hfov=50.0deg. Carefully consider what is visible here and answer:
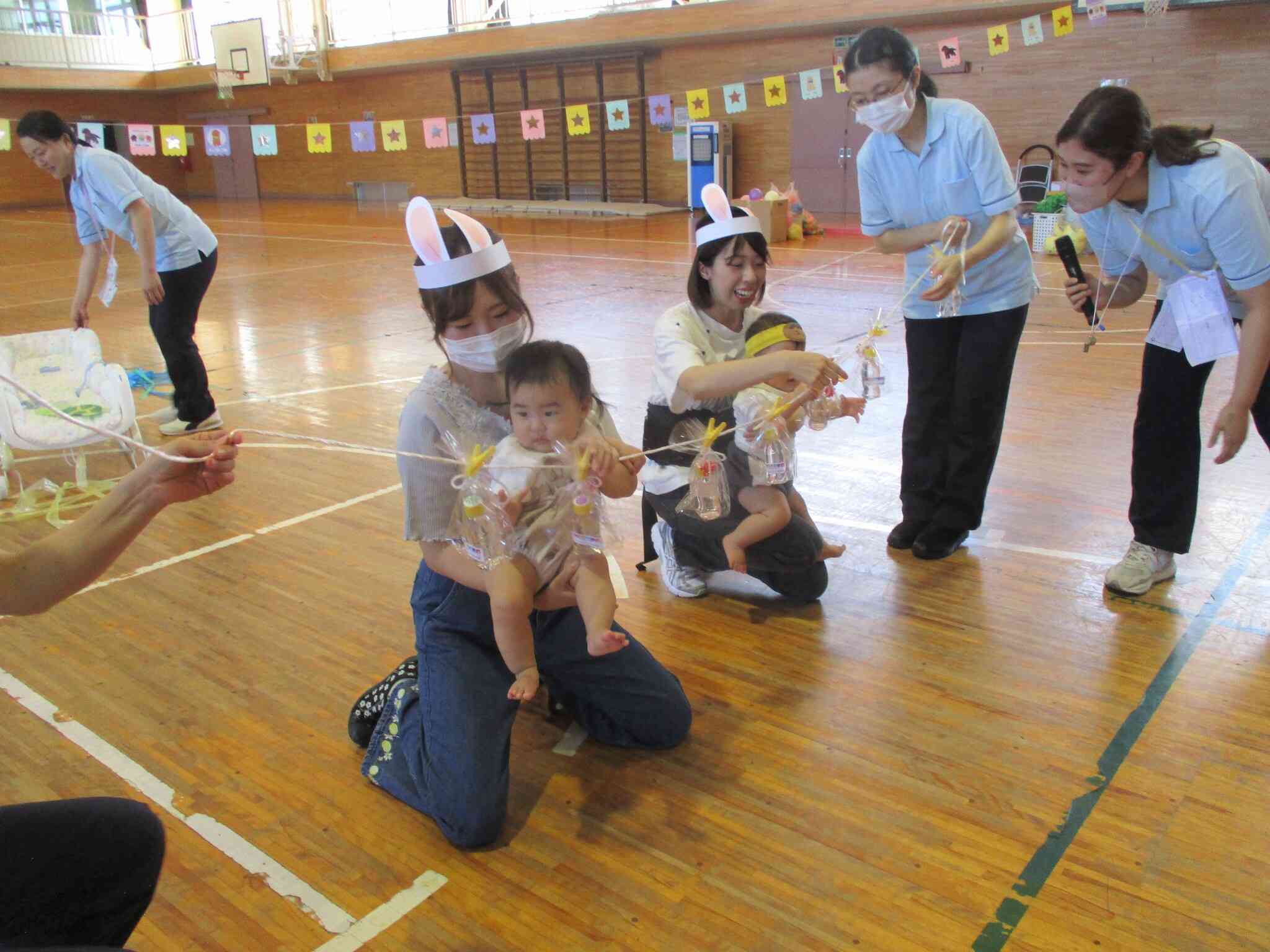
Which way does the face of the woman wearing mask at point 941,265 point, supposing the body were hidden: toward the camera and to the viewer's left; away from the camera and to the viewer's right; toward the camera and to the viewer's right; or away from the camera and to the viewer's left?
toward the camera and to the viewer's left

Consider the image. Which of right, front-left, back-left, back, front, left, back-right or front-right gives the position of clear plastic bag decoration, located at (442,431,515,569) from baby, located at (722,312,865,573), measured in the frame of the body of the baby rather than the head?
right

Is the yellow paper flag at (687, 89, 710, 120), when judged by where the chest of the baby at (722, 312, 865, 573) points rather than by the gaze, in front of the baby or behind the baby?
behind

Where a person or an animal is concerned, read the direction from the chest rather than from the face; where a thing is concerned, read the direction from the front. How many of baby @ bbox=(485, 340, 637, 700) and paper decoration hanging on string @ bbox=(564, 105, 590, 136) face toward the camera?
2

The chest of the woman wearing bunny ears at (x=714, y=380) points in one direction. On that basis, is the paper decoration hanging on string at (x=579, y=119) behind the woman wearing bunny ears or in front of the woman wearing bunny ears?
behind

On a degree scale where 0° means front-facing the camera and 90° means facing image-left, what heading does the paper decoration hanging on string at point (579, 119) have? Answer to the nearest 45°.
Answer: approximately 0°

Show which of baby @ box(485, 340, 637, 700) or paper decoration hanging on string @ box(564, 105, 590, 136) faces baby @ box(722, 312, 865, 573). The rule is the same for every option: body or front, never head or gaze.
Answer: the paper decoration hanging on string

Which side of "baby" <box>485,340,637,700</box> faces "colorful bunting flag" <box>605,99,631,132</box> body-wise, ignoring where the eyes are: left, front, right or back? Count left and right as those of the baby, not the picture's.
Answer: back

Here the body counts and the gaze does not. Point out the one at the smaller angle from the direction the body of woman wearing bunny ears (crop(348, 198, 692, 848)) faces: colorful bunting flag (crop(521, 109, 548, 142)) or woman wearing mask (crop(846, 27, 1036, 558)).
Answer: the woman wearing mask

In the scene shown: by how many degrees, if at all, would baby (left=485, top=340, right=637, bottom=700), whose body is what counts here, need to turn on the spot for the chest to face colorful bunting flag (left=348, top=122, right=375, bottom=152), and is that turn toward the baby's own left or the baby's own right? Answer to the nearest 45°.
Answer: approximately 180°

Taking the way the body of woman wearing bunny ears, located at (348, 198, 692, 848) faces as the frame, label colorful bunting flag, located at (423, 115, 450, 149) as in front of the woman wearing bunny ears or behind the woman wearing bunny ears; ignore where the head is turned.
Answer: behind
